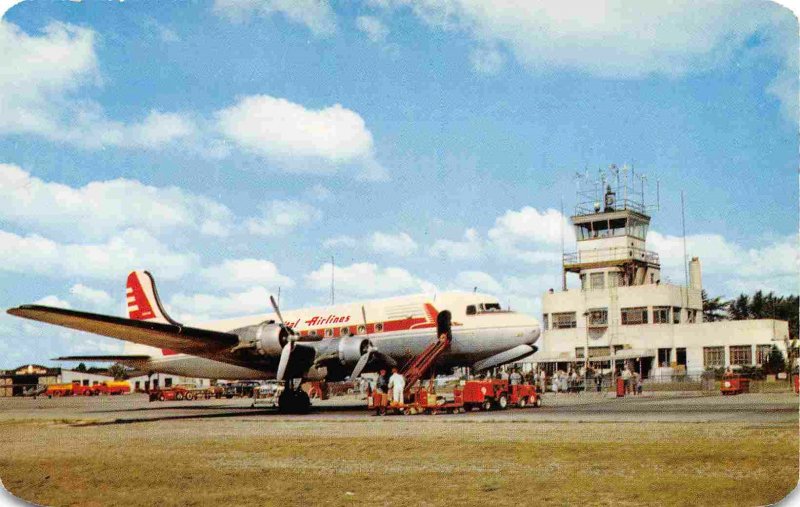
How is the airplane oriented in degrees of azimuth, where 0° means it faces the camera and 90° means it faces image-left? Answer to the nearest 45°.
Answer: approximately 315°
